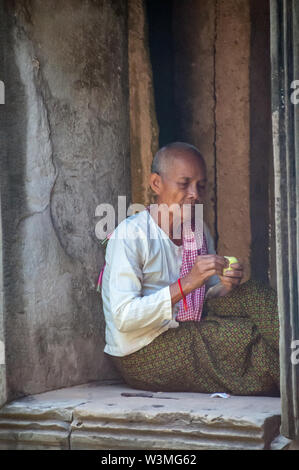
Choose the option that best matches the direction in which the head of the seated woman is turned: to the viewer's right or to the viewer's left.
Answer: to the viewer's right

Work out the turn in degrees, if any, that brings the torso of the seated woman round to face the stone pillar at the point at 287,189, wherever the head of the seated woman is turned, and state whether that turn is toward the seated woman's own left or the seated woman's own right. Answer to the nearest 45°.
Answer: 0° — they already face it

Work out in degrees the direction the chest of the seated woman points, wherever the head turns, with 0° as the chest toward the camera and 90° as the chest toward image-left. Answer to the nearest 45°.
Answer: approximately 315°
